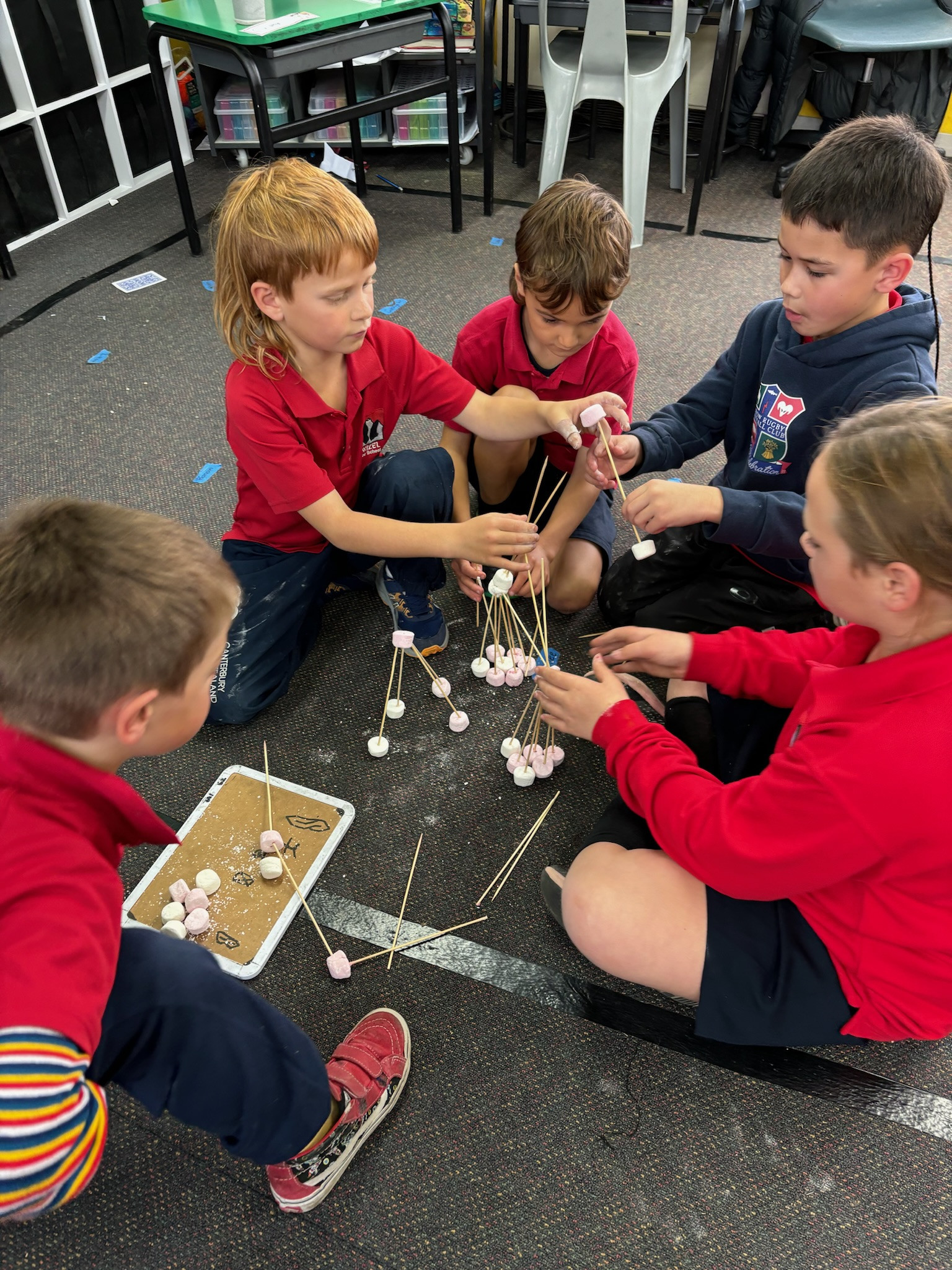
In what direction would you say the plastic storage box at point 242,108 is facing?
toward the camera

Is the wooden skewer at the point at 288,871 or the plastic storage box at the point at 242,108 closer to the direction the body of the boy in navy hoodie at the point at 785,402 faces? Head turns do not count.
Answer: the wooden skewer

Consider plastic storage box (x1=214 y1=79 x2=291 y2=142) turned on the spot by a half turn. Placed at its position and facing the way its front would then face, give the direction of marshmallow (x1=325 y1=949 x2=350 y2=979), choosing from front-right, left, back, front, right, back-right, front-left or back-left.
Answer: back

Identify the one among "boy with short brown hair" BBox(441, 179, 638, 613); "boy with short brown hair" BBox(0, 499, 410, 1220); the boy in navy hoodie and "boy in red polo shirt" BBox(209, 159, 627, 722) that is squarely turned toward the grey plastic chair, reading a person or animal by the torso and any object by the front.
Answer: "boy with short brown hair" BBox(0, 499, 410, 1220)

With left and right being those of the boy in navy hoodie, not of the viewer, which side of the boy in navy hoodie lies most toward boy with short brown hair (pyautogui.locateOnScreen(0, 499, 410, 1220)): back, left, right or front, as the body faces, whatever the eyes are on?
front

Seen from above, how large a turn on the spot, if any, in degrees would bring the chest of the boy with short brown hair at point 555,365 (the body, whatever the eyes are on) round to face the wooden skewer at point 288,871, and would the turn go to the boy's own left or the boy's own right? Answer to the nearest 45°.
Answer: approximately 45° to the boy's own right

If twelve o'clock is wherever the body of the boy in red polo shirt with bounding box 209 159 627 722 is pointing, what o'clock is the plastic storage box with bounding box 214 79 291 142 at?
The plastic storage box is roughly at 7 o'clock from the boy in red polo shirt.

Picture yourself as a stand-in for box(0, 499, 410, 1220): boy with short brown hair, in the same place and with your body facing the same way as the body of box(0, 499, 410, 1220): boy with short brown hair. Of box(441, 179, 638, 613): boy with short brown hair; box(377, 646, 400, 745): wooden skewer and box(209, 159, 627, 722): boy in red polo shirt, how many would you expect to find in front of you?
3

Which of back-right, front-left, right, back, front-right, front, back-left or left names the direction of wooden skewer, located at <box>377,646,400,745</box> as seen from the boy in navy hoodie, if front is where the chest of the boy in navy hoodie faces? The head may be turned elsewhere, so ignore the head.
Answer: front

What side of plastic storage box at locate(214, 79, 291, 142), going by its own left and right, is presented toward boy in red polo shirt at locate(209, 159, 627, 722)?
front

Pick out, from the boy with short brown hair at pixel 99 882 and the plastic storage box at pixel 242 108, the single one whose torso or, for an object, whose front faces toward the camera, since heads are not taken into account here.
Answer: the plastic storage box

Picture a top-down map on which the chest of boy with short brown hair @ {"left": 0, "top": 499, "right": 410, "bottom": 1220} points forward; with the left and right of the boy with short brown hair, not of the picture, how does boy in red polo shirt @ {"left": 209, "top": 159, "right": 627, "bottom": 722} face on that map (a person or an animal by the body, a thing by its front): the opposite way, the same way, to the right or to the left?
to the right

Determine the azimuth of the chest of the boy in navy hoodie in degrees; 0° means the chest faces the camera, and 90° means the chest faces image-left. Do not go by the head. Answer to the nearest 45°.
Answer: approximately 45°

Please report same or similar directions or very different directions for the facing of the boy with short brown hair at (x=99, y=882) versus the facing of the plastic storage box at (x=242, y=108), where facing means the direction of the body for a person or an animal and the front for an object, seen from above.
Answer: very different directions

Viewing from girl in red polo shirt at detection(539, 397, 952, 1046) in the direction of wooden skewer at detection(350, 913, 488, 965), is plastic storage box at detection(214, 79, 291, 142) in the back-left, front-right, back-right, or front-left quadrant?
front-right

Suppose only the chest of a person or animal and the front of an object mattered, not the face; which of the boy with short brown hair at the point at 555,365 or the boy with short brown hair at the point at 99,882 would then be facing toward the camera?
the boy with short brown hair at the point at 555,365

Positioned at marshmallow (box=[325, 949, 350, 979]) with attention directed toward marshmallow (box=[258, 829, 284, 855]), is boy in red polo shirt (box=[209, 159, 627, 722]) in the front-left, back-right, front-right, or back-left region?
front-right

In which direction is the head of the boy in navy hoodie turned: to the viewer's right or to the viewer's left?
to the viewer's left

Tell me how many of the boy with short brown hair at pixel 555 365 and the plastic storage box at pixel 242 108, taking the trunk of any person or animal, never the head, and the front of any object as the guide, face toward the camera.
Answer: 2

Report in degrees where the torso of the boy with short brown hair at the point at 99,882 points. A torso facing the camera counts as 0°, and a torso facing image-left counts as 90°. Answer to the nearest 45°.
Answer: approximately 225°

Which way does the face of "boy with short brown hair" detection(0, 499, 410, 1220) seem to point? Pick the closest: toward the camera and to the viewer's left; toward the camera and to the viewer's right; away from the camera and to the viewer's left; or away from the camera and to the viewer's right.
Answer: away from the camera and to the viewer's right
